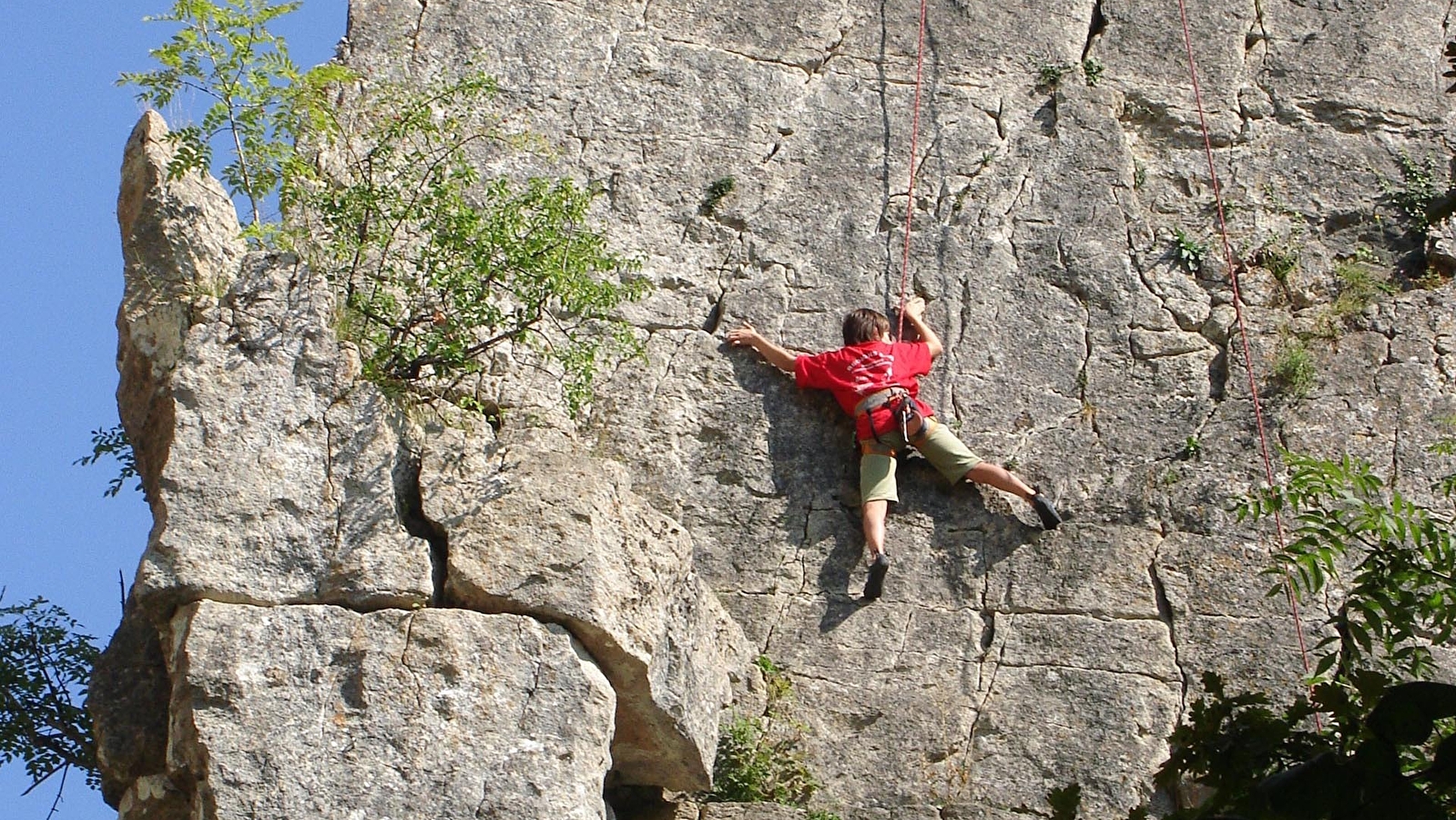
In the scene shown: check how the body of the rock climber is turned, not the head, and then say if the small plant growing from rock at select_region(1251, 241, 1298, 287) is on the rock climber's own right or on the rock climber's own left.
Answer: on the rock climber's own right

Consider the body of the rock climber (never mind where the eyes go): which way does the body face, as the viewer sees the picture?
away from the camera

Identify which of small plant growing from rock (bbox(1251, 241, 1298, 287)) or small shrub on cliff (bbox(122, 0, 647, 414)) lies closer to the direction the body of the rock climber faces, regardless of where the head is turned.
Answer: the small plant growing from rock

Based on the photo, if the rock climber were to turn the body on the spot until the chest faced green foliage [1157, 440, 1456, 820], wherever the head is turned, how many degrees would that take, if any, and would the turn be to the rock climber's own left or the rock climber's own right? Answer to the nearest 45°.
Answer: approximately 180°

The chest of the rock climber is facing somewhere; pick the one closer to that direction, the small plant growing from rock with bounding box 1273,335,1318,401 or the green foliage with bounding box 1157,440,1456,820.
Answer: the small plant growing from rock

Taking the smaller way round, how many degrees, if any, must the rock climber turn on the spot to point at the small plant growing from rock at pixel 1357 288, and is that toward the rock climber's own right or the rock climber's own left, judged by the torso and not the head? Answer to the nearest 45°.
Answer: approximately 90° to the rock climber's own right

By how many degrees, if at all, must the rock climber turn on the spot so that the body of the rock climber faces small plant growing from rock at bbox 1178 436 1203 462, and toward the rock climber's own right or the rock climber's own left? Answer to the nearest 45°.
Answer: approximately 90° to the rock climber's own right

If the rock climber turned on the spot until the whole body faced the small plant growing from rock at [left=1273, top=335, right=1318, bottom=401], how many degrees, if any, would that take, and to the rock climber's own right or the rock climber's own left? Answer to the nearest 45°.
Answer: approximately 90° to the rock climber's own right

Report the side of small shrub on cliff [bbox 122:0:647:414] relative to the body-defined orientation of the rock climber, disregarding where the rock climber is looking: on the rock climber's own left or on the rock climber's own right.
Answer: on the rock climber's own left
